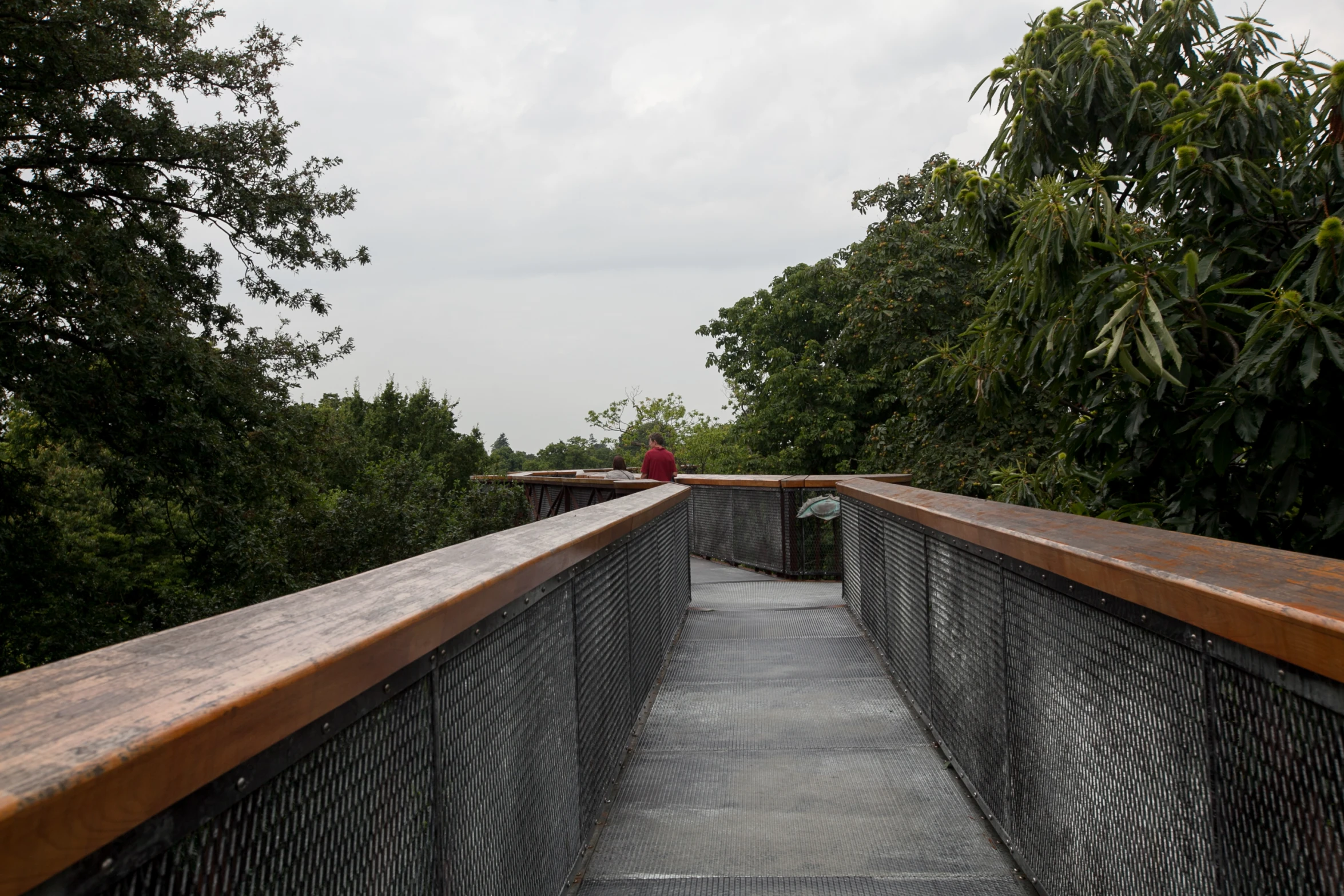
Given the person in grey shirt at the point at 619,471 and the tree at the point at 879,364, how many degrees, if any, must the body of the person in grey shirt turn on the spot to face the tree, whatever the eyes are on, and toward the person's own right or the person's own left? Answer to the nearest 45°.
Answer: approximately 45° to the person's own right

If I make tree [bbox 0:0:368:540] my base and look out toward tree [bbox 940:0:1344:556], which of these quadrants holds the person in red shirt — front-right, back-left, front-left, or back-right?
front-left

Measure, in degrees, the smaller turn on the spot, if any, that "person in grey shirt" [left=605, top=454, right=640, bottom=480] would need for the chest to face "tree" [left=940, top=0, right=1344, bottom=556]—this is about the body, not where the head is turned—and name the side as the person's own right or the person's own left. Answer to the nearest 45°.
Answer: approximately 180°

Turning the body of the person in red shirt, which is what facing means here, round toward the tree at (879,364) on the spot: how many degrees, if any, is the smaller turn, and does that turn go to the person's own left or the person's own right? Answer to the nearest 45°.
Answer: approximately 45° to the person's own right

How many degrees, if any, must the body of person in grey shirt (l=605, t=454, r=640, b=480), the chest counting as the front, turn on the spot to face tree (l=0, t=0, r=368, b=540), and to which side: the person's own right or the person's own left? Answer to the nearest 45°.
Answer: approximately 90° to the person's own left

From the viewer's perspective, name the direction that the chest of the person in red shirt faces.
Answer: away from the camera

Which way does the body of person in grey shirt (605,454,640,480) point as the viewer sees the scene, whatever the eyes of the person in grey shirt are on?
away from the camera

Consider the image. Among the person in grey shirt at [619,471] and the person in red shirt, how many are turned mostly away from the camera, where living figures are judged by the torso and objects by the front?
2

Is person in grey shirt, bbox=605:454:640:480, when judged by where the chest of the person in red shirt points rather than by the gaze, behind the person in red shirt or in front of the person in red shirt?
in front

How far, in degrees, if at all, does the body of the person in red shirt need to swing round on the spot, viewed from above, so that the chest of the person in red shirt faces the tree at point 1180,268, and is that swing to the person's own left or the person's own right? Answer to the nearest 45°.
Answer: approximately 180°

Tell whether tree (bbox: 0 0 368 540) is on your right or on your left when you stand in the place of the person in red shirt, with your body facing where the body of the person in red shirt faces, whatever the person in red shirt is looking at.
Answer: on your left
